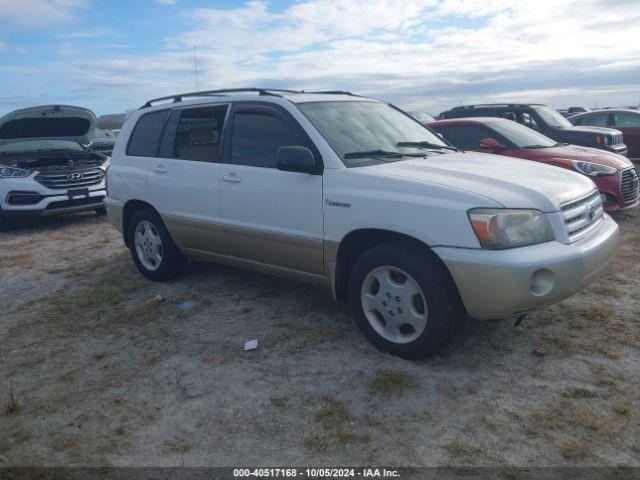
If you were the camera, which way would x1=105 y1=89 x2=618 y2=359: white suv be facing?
facing the viewer and to the right of the viewer

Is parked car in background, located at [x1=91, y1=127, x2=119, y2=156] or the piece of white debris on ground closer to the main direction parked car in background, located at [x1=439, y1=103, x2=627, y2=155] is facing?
the piece of white debris on ground

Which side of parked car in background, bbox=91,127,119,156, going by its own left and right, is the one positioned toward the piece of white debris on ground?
front

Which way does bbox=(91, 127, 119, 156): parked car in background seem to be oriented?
toward the camera

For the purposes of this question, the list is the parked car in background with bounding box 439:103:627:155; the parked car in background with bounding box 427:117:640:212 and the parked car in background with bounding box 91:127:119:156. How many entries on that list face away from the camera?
0

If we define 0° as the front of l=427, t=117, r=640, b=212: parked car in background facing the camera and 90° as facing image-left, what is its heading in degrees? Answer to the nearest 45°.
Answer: approximately 315°

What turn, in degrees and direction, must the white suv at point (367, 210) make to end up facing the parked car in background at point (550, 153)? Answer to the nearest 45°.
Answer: approximately 90° to its left

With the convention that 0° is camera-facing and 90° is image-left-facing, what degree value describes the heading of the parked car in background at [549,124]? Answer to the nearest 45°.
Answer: approximately 315°

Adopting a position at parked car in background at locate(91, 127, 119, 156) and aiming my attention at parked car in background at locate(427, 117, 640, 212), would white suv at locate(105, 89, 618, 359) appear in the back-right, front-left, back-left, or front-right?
front-right

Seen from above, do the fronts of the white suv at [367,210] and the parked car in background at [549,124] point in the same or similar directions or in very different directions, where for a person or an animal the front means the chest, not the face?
same or similar directions

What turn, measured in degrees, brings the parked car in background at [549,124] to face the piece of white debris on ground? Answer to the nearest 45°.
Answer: approximately 45° to its right
